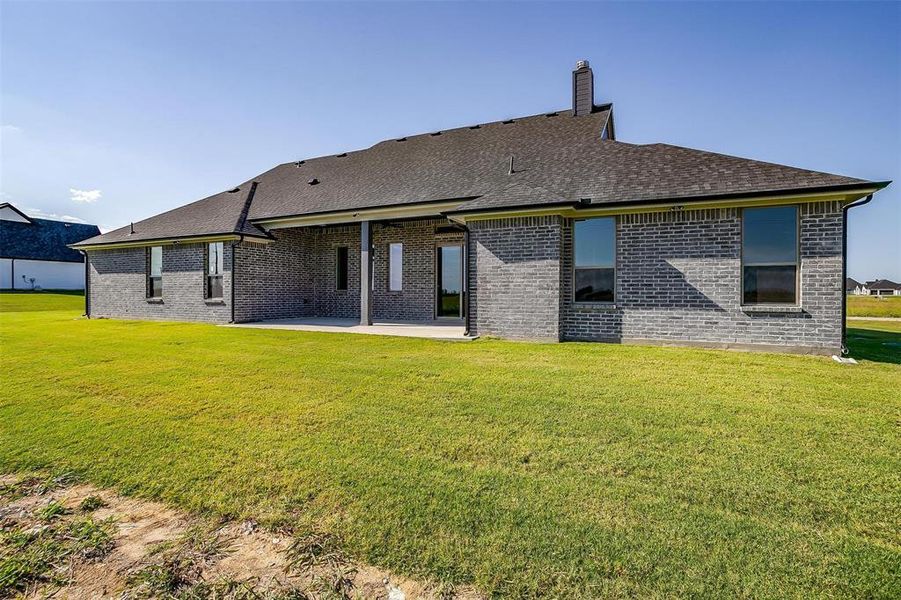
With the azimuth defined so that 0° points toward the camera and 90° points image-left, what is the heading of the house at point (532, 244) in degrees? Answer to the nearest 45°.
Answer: approximately 225°

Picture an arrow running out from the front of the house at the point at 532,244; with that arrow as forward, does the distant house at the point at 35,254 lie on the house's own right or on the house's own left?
on the house's own left
